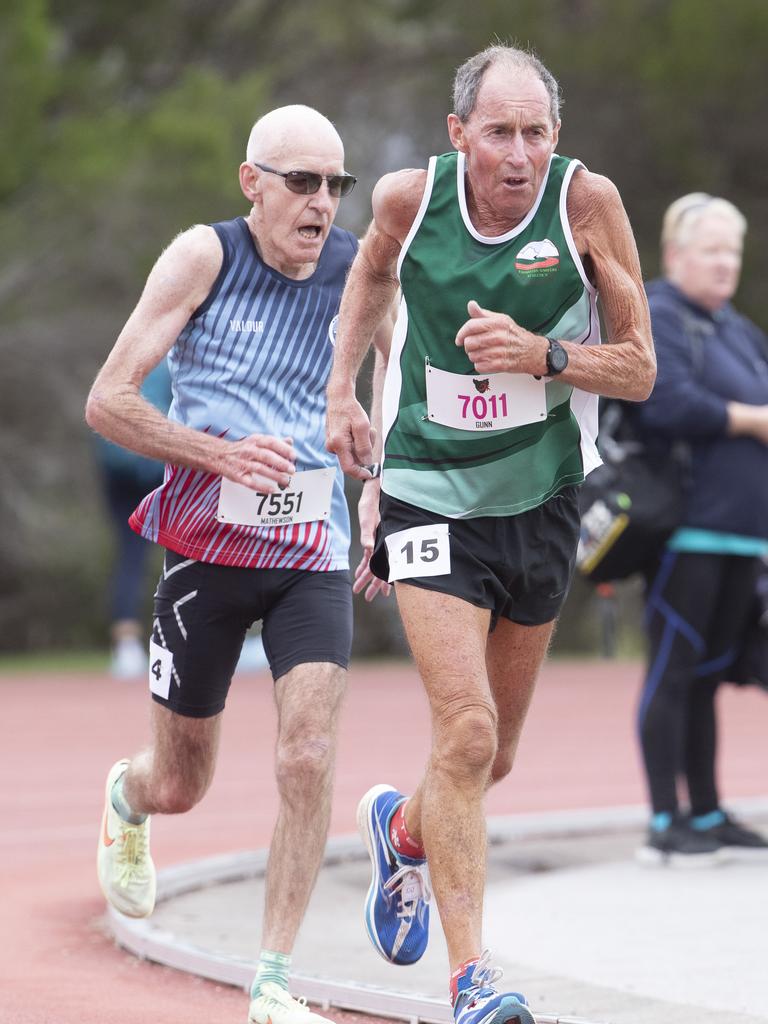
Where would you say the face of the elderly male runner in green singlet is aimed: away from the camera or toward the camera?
toward the camera

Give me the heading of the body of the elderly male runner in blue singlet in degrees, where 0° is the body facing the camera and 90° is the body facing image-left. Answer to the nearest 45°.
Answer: approximately 315°

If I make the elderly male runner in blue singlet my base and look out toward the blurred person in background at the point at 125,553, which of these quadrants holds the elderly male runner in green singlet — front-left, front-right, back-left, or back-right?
back-right

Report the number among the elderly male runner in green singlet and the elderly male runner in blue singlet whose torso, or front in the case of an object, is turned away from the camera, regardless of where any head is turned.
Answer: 0

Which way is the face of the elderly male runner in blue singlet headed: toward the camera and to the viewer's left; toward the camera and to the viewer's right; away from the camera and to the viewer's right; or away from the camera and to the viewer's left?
toward the camera and to the viewer's right

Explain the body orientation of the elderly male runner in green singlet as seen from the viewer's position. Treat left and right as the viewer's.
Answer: facing the viewer

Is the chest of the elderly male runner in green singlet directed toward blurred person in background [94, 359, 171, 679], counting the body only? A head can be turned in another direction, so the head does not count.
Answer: no

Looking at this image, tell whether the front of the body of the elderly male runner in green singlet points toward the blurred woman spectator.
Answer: no

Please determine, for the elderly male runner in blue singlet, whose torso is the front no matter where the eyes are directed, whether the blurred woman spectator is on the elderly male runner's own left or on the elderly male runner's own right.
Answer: on the elderly male runner's own left

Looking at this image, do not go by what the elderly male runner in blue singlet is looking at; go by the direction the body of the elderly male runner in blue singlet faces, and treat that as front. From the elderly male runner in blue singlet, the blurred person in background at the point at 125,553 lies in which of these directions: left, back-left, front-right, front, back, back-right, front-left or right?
back-left

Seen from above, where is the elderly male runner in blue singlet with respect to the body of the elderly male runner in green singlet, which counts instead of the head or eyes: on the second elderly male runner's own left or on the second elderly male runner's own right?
on the second elderly male runner's own right
